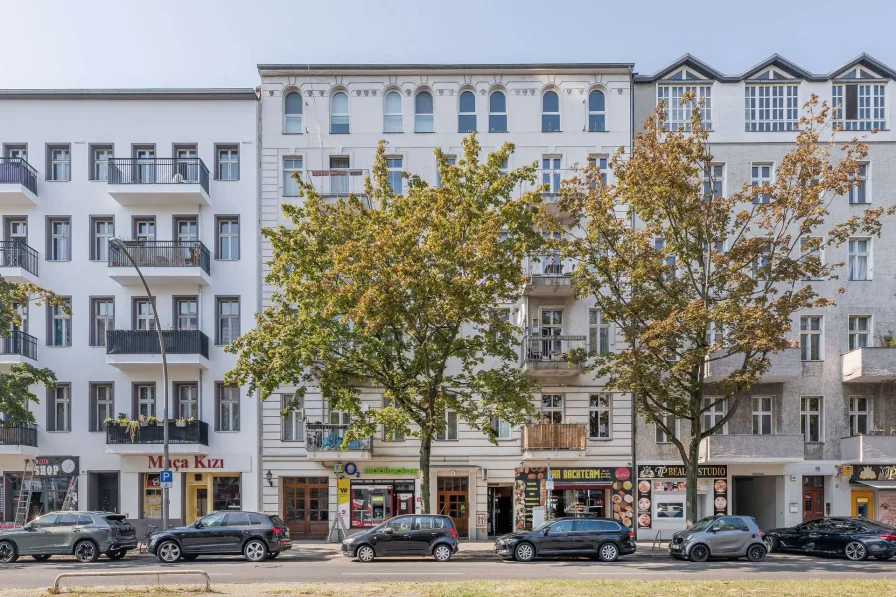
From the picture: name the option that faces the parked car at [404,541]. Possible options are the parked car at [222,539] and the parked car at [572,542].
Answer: the parked car at [572,542]

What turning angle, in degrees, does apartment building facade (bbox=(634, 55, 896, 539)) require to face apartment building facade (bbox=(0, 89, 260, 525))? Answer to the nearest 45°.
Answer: approximately 90° to its right

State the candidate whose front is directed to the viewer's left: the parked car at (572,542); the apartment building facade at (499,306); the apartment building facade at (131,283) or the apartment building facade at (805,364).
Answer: the parked car

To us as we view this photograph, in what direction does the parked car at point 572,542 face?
facing to the left of the viewer

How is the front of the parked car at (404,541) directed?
to the viewer's left

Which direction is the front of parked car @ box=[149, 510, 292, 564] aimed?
to the viewer's left

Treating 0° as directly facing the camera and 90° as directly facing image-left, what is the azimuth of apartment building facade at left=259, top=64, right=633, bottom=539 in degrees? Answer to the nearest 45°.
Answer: approximately 0°
